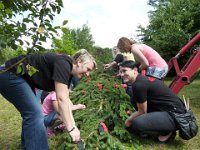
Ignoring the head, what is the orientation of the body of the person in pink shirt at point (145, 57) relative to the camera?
to the viewer's left

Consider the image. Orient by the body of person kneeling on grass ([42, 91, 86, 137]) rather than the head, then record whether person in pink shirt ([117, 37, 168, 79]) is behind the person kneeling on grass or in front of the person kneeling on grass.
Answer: in front

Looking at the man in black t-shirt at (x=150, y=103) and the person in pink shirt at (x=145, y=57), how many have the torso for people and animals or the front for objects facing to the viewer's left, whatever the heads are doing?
2

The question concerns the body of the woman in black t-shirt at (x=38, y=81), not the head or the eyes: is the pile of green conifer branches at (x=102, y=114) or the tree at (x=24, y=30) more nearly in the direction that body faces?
the pile of green conifer branches

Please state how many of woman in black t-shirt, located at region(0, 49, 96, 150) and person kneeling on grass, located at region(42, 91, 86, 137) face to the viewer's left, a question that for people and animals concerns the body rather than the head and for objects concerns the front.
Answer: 0

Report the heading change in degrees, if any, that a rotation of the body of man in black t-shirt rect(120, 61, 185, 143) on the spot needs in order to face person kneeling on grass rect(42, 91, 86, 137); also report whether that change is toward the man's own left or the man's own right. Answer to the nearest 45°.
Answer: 0° — they already face them

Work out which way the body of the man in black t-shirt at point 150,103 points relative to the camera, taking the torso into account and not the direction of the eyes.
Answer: to the viewer's left

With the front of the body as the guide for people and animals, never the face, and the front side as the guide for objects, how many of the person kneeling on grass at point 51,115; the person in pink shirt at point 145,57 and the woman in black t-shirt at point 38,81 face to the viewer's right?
2

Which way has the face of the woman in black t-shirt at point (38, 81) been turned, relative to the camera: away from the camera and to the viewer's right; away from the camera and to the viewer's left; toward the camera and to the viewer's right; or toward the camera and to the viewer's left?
toward the camera and to the viewer's right

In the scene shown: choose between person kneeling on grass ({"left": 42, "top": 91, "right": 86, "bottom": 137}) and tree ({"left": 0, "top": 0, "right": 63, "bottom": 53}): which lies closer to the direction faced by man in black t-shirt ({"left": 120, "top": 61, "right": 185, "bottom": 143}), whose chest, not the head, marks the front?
the person kneeling on grass

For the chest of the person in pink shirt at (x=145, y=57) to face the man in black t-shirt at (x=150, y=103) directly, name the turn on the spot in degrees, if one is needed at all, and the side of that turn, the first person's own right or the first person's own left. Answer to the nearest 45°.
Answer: approximately 90° to the first person's own left

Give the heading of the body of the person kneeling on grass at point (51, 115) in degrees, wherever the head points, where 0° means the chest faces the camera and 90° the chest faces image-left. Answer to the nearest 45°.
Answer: approximately 270°

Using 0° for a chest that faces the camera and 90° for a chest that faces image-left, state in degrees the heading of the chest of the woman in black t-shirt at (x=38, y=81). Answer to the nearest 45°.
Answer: approximately 270°
